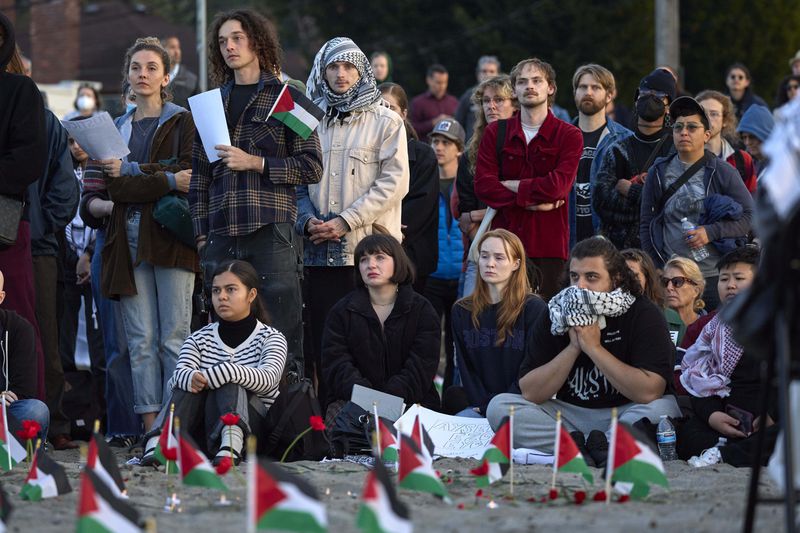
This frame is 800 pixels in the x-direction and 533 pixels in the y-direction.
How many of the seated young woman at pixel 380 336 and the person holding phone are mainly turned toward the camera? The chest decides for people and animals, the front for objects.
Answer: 2

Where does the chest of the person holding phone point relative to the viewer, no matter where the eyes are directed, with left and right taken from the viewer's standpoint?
facing the viewer

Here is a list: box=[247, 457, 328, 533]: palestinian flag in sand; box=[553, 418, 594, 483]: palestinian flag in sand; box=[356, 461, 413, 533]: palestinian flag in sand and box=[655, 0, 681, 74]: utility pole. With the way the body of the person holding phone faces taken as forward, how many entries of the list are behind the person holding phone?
1

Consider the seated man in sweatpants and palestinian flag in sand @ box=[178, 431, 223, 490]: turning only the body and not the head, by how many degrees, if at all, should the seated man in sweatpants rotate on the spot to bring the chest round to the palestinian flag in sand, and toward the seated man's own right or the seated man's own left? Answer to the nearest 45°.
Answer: approximately 45° to the seated man's own right

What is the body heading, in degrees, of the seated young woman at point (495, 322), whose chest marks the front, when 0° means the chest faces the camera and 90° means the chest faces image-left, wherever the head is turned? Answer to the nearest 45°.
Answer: approximately 45°

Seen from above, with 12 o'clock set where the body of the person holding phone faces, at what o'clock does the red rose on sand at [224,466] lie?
The red rose on sand is roughly at 2 o'clock from the person holding phone.

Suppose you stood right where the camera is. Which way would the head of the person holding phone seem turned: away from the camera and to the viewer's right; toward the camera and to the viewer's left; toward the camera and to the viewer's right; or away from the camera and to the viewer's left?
toward the camera and to the viewer's left

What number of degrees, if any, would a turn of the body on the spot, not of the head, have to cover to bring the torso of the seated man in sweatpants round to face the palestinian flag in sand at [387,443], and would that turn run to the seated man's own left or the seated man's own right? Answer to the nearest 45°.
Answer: approximately 45° to the seated man's own right

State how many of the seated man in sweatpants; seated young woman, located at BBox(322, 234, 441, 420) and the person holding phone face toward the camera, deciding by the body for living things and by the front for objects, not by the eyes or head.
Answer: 3

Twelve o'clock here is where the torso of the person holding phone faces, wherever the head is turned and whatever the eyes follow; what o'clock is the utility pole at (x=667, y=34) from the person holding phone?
The utility pole is roughly at 6 o'clock from the person holding phone.

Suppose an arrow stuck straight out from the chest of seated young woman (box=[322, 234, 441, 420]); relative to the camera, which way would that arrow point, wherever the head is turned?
toward the camera

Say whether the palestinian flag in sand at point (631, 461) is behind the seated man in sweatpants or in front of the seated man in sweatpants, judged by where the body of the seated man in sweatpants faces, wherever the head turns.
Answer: in front
